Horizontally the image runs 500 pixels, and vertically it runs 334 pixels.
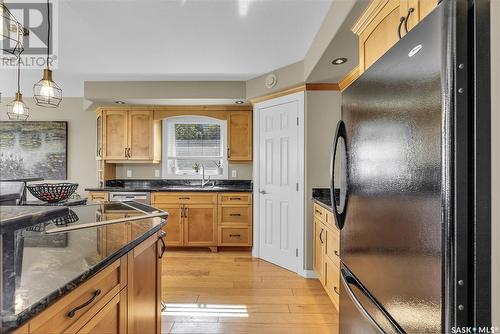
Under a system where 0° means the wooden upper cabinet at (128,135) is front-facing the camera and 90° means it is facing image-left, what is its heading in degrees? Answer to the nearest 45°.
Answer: approximately 0°

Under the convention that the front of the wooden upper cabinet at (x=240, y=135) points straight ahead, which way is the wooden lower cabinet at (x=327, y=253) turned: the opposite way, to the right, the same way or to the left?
to the right

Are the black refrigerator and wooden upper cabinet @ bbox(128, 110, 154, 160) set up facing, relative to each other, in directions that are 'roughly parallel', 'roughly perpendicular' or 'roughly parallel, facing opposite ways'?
roughly perpendicular

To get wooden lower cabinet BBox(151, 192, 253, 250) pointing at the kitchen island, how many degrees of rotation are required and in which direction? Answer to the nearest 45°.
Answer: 0° — it already faces it

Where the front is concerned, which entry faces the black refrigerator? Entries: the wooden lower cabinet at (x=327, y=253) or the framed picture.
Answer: the framed picture

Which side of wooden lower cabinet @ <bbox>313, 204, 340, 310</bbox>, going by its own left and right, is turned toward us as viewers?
left

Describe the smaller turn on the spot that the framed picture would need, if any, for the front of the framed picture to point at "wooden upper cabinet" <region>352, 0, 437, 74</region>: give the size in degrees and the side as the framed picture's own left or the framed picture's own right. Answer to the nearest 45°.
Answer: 0° — it already faces it

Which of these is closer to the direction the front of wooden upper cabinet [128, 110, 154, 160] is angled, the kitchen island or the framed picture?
the kitchen island

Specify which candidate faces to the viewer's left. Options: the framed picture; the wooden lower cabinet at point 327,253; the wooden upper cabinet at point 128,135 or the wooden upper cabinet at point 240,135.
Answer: the wooden lower cabinet

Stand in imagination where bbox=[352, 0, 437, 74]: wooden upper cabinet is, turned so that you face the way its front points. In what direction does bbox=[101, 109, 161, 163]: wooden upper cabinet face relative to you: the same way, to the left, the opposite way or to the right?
to the left

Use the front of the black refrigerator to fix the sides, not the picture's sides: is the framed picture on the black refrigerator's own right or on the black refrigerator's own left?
on the black refrigerator's own right
